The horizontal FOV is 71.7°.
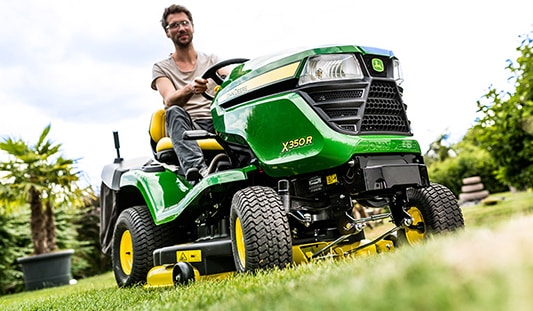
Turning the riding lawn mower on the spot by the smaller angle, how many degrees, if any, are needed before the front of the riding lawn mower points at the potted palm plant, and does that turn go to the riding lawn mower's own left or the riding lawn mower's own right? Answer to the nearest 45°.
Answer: approximately 180°

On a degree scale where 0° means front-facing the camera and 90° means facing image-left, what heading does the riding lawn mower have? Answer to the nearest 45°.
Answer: approximately 315°

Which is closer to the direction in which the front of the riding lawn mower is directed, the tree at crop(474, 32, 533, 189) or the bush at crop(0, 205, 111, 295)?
the tree

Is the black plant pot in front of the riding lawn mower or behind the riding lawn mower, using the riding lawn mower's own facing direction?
behind

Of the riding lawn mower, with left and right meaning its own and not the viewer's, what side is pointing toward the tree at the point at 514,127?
left
